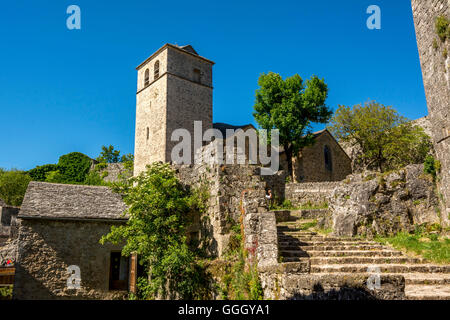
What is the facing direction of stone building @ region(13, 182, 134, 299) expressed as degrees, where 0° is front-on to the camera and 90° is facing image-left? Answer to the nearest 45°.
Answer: approximately 0°

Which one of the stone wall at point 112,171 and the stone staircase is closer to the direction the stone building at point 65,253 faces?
the stone staircase

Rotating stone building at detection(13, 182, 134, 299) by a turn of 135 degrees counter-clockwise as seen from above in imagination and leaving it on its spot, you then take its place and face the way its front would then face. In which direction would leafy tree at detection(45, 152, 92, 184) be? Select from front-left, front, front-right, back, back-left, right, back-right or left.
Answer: front-left

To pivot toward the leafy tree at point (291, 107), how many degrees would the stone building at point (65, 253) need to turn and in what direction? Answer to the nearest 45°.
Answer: approximately 135° to its left

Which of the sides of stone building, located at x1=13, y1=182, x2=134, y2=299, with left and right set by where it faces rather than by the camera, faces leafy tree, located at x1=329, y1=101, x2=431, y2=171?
left

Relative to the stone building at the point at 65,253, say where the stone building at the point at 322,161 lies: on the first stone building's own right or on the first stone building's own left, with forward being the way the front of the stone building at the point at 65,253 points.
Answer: on the first stone building's own left

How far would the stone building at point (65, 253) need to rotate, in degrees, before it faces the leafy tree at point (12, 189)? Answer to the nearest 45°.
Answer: approximately 180°

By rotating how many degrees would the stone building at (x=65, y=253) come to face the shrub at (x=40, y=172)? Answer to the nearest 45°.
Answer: approximately 180°

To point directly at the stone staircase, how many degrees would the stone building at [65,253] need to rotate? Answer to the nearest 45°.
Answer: approximately 45° to its left

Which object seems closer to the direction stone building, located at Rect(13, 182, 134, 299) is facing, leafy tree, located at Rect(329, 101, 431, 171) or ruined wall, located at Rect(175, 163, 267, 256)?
the ruined wall
